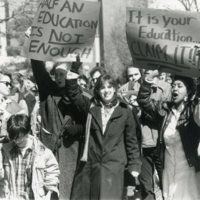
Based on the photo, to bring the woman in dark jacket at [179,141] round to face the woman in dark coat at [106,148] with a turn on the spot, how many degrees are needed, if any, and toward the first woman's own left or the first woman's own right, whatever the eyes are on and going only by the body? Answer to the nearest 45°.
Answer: approximately 45° to the first woman's own right

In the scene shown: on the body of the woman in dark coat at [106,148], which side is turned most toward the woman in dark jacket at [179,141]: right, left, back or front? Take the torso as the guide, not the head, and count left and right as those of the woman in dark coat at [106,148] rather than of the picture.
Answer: left

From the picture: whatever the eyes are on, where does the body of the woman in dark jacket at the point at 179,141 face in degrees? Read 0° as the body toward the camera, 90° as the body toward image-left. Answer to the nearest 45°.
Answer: approximately 45°

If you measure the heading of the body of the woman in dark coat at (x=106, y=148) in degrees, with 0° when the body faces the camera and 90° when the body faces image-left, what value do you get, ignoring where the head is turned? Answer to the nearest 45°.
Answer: approximately 0°
